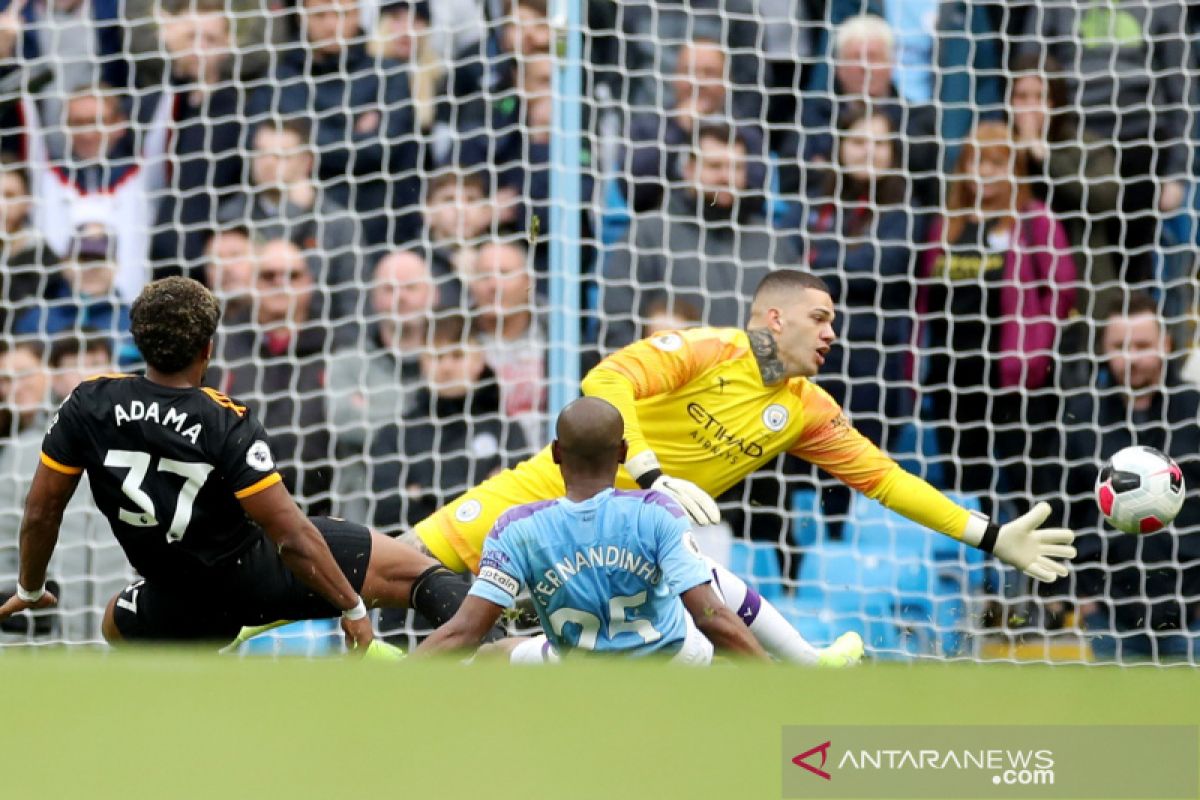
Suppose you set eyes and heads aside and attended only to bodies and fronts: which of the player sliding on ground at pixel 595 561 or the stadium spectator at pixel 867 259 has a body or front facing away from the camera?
the player sliding on ground

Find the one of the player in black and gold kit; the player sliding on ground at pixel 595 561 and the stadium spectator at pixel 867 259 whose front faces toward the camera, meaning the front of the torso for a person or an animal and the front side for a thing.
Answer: the stadium spectator

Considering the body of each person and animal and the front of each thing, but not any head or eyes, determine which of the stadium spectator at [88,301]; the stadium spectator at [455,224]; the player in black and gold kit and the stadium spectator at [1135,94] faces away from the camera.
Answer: the player in black and gold kit

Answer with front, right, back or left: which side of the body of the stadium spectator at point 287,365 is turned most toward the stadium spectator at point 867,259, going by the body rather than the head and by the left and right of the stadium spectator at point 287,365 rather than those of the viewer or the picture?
left

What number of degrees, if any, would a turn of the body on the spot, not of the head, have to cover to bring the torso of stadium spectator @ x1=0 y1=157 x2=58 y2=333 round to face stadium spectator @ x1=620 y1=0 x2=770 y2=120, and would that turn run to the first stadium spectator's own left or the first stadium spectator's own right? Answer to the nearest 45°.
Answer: approximately 90° to the first stadium spectator's own left

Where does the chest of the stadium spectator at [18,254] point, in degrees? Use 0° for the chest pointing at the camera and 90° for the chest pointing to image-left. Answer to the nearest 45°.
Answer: approximately 0°

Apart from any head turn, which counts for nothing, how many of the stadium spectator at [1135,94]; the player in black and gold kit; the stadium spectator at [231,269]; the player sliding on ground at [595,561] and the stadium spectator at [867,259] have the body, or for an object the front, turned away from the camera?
2

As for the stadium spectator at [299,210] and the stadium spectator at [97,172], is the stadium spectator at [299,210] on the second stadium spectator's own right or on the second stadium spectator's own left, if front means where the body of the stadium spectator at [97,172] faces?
on the second stadium spectator's own left
